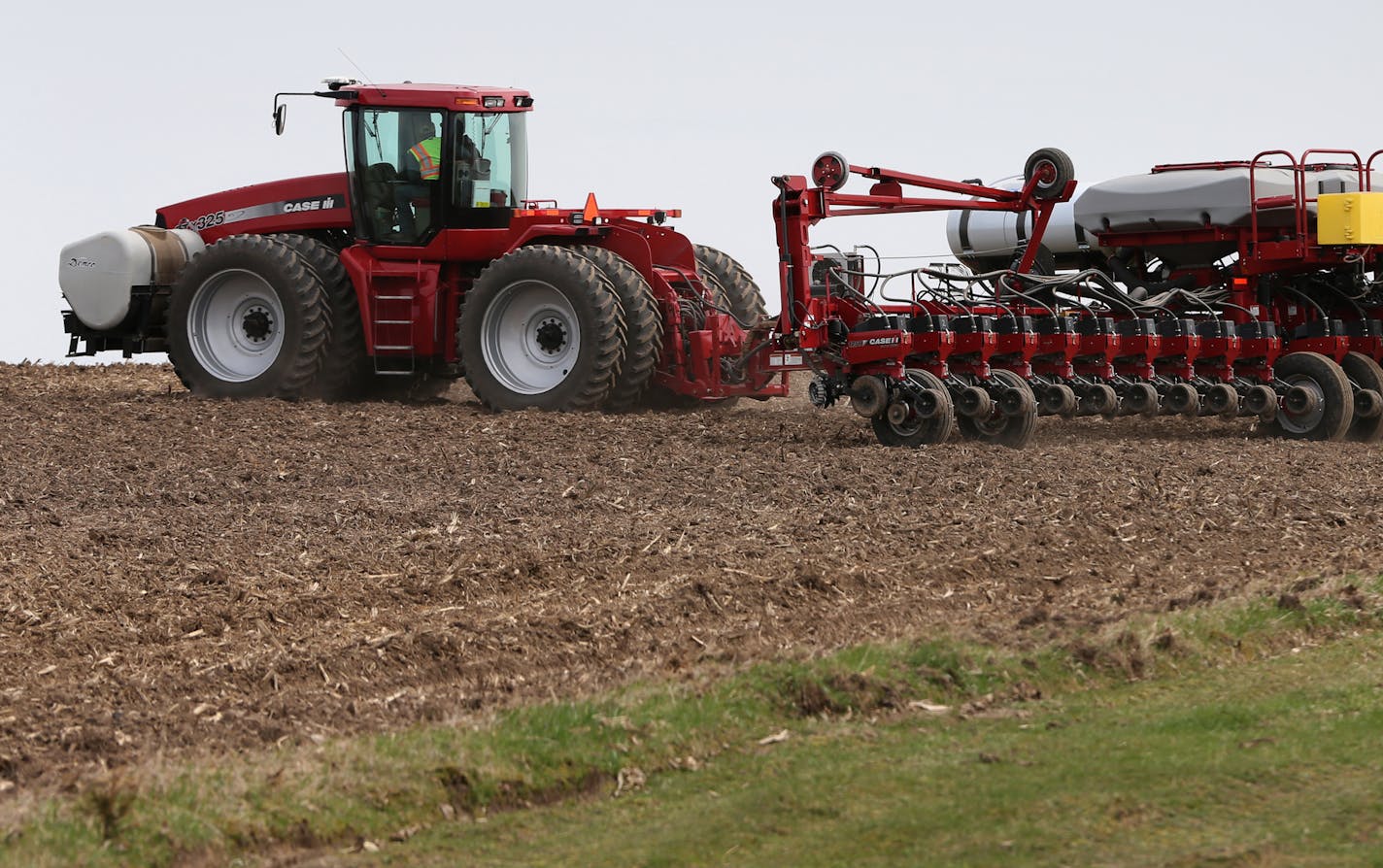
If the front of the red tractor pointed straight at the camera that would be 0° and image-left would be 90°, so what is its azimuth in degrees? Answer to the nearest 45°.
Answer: approximately 135°
